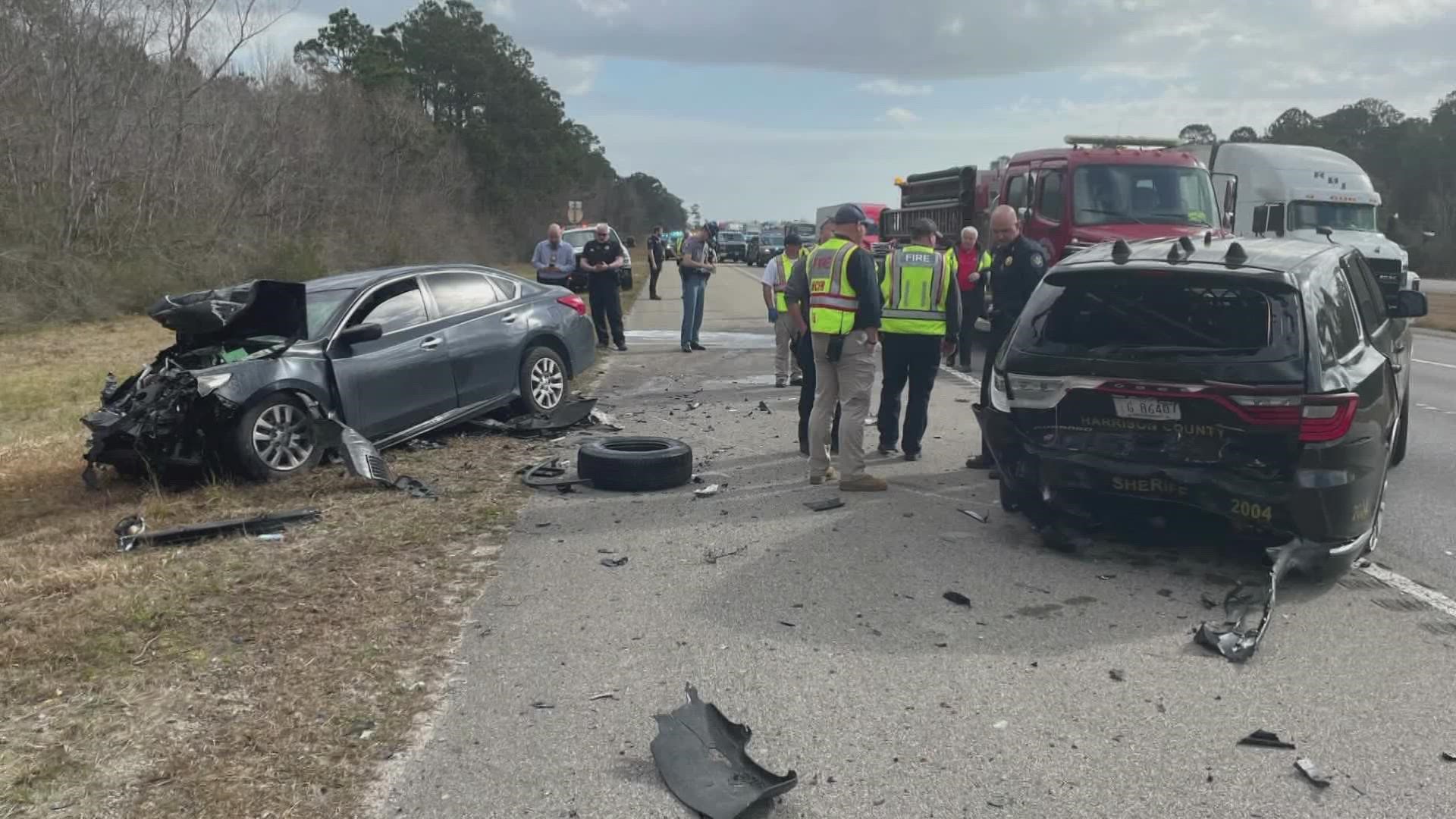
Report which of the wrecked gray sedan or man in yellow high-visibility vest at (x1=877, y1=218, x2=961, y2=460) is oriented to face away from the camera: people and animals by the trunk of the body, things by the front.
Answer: the man in yellow high-visibility vest

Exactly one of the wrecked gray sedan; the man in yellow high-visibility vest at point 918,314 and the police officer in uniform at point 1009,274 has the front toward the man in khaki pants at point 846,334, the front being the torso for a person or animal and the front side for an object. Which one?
the police officer in uniform

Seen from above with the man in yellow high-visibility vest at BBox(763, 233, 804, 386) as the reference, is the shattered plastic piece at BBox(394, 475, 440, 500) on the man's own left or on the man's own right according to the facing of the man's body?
on the man's own right

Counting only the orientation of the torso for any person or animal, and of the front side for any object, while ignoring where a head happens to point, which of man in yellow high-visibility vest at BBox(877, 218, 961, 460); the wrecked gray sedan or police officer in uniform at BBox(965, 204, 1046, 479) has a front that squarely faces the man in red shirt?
the man in yellow high-visibility vest

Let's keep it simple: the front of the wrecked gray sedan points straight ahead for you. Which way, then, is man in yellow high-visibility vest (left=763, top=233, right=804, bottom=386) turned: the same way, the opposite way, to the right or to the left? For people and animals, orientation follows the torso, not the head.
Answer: to the left

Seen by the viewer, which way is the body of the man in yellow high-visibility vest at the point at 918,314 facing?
away from the camera

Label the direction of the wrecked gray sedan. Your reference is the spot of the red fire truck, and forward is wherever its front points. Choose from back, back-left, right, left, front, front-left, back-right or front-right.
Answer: right

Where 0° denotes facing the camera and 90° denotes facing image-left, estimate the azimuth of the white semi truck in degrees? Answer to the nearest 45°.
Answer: approximately 315°

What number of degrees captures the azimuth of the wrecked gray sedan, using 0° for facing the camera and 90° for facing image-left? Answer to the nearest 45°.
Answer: approximately 45°

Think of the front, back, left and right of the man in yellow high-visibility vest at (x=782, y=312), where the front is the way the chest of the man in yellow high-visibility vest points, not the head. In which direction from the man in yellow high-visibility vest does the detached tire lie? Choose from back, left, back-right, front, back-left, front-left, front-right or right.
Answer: front-right

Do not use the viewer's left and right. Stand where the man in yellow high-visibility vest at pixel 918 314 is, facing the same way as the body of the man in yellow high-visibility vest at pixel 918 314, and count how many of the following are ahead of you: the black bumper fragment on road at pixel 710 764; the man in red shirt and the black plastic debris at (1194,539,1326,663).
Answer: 1

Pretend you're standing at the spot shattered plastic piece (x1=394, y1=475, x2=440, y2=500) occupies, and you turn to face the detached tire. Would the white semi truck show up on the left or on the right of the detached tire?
left

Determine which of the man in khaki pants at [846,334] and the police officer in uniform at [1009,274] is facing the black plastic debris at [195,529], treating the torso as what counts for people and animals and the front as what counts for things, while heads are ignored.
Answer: the police officer in uniform
